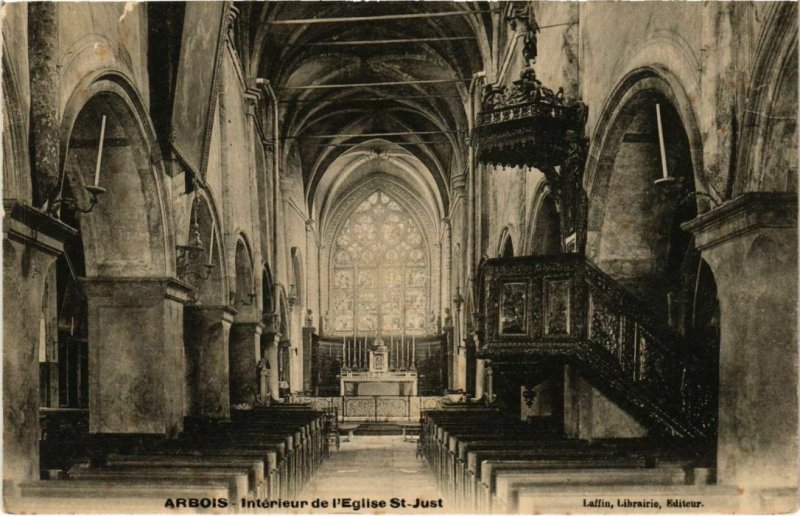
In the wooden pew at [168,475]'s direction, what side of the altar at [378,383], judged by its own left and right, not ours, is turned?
front

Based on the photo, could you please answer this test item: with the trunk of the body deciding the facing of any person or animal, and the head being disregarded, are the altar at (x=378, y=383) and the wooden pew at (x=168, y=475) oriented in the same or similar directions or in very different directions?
very different directions

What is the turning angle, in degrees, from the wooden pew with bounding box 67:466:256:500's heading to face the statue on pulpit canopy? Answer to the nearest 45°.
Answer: approximately 45° to its right

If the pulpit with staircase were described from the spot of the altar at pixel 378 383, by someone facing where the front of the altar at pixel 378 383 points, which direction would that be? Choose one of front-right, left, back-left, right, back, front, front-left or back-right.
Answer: front

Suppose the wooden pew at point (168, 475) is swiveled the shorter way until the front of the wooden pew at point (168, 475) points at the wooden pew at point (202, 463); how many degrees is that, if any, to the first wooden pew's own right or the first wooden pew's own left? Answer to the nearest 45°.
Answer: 0° — it already faces it

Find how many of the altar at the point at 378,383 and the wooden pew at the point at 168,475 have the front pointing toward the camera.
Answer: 1

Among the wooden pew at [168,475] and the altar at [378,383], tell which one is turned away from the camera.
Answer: the wooden pew

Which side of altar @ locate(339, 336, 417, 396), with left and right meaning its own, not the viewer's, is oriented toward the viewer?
front

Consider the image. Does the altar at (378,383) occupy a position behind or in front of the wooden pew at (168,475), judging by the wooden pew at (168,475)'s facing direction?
in front

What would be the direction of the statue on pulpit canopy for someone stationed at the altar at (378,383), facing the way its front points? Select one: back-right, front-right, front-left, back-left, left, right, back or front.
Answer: front

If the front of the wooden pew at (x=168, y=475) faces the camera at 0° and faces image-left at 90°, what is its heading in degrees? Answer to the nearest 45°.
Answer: approximately 180°

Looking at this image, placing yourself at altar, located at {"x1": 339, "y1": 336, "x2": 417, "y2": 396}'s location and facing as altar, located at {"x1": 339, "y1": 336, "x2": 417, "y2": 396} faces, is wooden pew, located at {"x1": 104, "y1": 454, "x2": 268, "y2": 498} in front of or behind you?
in front
